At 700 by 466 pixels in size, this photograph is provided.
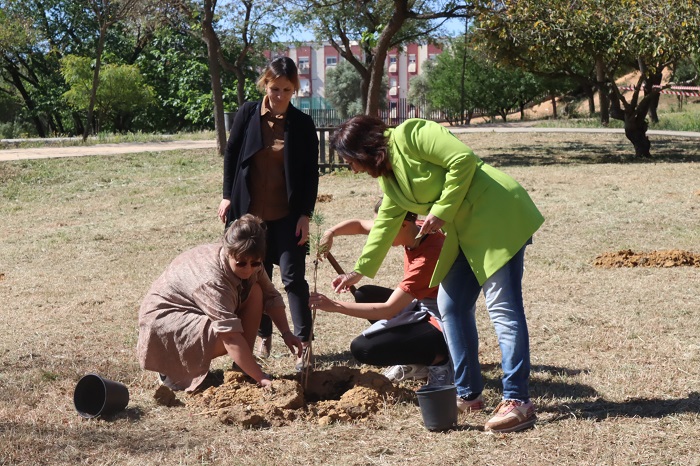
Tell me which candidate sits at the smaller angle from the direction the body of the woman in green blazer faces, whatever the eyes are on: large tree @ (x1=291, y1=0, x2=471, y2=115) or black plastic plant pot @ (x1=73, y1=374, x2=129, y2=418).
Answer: the black plastic plant pot

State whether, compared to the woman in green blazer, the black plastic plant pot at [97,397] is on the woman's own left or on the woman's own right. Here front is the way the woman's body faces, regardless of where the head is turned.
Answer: on the woman's own right

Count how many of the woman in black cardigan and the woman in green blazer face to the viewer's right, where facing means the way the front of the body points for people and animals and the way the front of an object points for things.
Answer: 0

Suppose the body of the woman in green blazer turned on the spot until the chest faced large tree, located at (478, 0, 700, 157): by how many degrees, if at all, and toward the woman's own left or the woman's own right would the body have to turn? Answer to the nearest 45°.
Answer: approximately 135° to the woman's own right

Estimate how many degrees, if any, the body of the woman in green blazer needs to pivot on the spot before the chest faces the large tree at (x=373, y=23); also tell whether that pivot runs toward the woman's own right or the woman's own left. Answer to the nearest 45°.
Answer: approximately 135° to the woman's own right

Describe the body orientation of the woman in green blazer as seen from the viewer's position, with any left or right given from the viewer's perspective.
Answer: facing the viewer and to the left of the viewer

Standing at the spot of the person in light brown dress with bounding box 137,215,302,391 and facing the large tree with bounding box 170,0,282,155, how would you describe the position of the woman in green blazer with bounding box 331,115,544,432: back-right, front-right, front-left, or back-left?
back-right

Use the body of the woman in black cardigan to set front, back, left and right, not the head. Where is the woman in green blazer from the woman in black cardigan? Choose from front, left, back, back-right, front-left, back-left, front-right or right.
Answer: front-left

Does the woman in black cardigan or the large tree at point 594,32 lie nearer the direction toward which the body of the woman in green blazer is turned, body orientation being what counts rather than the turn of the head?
the woman in black cardigan

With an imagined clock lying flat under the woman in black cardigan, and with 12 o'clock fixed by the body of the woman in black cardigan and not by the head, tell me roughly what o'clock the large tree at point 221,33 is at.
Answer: The large tree is roughly at 6 o'clock from the woman in black cardigan.

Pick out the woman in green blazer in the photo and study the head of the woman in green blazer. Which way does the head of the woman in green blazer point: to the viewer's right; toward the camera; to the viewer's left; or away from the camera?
to the viewer's left

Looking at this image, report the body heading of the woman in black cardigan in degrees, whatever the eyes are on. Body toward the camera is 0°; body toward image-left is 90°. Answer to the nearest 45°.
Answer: approximately 0°

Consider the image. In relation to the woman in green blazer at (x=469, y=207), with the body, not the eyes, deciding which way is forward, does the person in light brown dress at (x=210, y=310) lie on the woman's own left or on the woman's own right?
on the woman's own right
